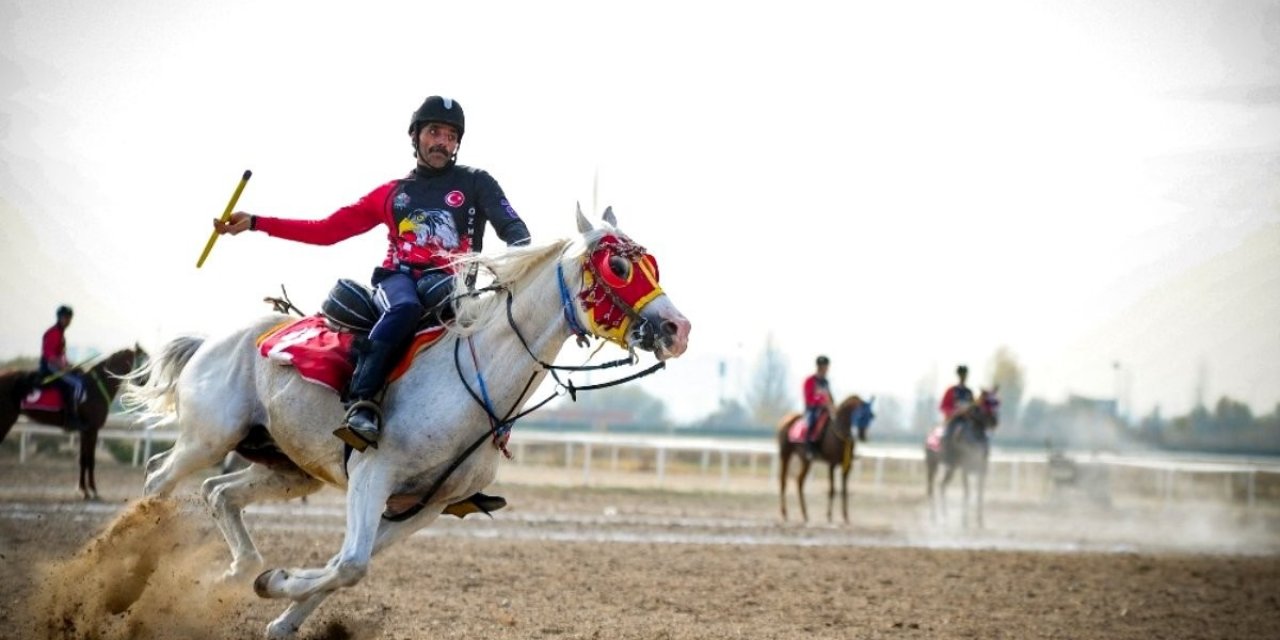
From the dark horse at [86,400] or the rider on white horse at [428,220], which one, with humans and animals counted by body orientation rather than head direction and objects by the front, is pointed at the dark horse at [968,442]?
the dark horse at [86,400]

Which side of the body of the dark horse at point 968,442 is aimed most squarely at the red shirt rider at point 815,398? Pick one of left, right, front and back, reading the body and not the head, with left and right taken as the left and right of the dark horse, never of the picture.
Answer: right

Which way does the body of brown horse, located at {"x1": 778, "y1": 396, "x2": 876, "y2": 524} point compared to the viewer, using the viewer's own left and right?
facing the viewer and to the right of the viewer

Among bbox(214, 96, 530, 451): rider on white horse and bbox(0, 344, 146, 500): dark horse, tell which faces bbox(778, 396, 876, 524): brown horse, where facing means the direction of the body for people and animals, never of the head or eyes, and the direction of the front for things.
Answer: the dark horse

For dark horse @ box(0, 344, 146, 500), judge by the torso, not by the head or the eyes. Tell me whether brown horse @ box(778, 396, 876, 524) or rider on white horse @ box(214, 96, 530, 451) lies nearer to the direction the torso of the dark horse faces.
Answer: the brown horse

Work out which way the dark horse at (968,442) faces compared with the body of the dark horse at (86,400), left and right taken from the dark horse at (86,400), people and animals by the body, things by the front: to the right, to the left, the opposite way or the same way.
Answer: to the right

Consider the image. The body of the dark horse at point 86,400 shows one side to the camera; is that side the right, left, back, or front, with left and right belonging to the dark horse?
right

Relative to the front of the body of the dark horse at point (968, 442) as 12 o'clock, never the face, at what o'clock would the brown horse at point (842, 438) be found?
The brown horse is roughly at 3 o'clock from the dark horse.

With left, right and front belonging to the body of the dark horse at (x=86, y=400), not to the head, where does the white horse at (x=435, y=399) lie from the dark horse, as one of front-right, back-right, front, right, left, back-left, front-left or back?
right
